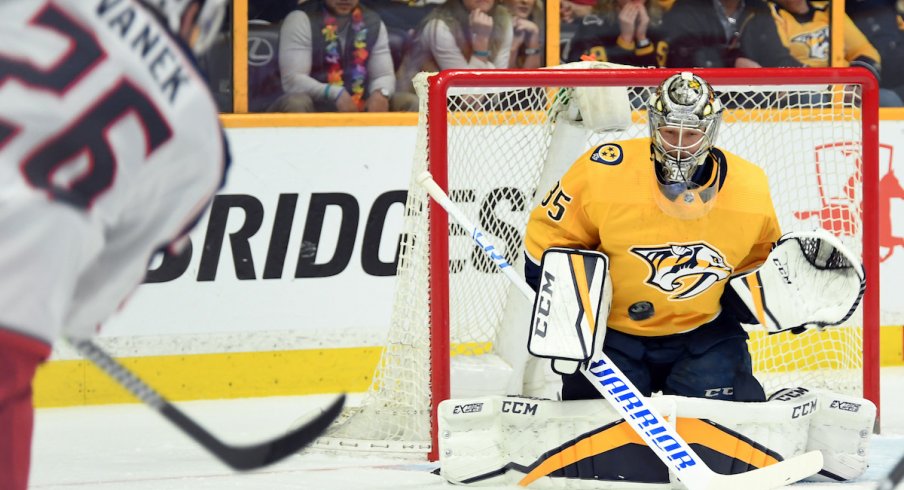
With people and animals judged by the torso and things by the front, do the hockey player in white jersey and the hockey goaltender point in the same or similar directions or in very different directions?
very different directions

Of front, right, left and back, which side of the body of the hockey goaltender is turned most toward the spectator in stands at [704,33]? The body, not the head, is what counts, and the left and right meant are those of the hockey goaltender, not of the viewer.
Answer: back

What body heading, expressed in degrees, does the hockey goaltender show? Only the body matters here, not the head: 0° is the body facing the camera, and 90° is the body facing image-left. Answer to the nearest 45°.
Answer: approximately 0°

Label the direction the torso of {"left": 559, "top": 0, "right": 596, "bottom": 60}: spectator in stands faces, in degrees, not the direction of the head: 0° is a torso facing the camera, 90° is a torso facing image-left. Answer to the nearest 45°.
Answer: approximately 0°

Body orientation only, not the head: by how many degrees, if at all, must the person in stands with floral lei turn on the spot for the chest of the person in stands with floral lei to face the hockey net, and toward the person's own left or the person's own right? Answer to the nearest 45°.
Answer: approximately 45° to the person's own left

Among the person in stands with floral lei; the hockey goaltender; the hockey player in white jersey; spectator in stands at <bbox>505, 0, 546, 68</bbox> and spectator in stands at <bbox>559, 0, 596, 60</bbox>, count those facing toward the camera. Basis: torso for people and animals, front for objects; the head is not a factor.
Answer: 4

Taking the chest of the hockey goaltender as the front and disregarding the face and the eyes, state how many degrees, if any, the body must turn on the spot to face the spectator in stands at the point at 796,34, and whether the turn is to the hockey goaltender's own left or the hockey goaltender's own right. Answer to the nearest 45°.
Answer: approximately 180°
